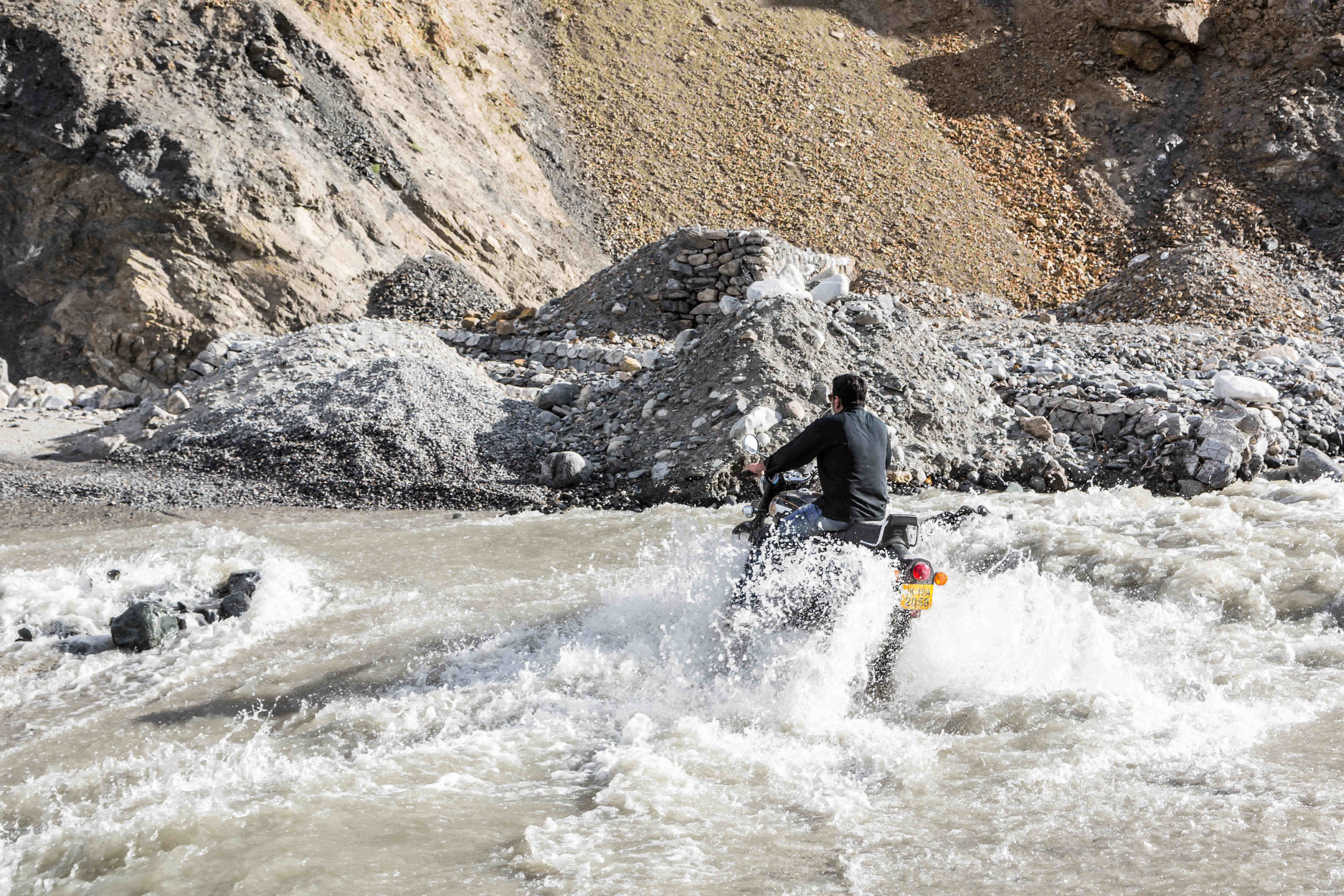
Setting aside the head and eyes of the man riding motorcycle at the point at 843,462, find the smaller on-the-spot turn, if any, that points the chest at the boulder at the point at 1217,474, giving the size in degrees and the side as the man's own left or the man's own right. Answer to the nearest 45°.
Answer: approximately 90° to the man's own right

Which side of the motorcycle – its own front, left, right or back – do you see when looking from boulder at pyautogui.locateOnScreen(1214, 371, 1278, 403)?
right

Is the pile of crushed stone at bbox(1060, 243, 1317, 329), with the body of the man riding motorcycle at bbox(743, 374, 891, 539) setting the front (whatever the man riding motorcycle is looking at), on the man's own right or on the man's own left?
on the man's own right

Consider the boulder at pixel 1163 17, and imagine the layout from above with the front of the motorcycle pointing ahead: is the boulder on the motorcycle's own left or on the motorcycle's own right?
on the motorcycle's own right

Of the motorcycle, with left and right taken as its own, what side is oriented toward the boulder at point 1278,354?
right

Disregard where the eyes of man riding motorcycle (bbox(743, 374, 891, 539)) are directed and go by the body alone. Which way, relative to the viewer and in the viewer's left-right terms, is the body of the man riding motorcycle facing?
facing away from the viewer and to the left of the viewer

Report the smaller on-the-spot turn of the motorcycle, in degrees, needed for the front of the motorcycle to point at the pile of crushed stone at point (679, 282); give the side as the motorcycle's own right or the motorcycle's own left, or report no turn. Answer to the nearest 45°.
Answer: approximately 45° to the motorcycle's own right

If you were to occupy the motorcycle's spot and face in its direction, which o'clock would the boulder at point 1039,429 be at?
The boulder is roughly at 2 o'clock from the motorcycle.

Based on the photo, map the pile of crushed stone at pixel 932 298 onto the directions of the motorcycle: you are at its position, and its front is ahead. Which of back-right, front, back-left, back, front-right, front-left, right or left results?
front-right

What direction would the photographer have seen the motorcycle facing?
facing away from the viewer and to the left of the viewer

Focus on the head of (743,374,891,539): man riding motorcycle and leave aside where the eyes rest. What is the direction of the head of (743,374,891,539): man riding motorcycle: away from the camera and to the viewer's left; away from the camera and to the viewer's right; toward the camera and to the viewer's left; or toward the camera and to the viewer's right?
away from the camera and to the viewer's left

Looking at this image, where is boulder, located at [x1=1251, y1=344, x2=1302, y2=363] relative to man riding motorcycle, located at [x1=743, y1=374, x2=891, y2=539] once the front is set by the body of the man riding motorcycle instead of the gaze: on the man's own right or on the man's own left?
on the man's own right
